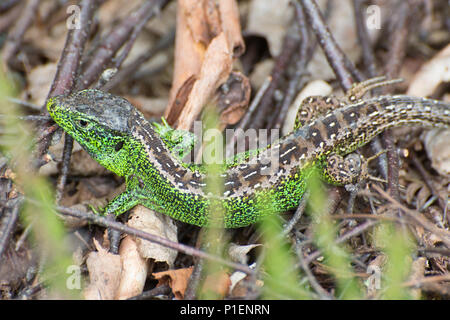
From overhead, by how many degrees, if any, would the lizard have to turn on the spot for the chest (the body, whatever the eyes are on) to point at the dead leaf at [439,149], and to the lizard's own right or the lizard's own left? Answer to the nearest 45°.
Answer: approximately 180°

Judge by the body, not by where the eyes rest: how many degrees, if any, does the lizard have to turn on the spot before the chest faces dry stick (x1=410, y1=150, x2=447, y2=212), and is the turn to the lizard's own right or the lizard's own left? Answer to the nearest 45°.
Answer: approximately 180°

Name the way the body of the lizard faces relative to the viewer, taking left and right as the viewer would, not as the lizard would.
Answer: facing to the left of the viewer
